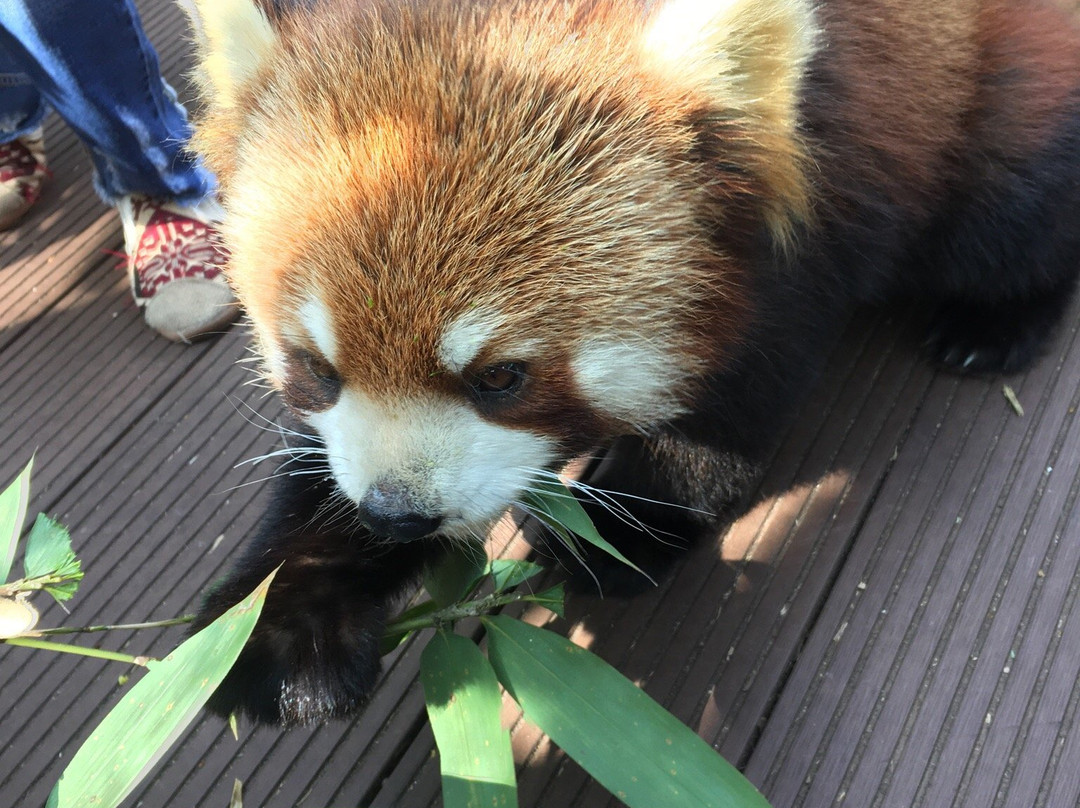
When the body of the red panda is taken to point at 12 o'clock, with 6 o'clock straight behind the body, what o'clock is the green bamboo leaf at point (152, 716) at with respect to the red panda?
The green bamboo leaf is roughly at 12 o'clock from the red panda.

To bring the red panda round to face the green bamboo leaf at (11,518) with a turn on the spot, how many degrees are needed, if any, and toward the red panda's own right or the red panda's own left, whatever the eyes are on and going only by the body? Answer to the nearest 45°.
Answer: approximately 45° to the red panda's own right

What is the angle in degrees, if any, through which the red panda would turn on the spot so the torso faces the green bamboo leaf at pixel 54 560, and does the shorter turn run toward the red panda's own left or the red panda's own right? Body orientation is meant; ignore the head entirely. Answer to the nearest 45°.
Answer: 0° — it already faces it

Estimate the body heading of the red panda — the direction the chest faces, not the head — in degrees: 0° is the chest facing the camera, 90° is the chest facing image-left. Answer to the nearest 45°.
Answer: approximately 45°
